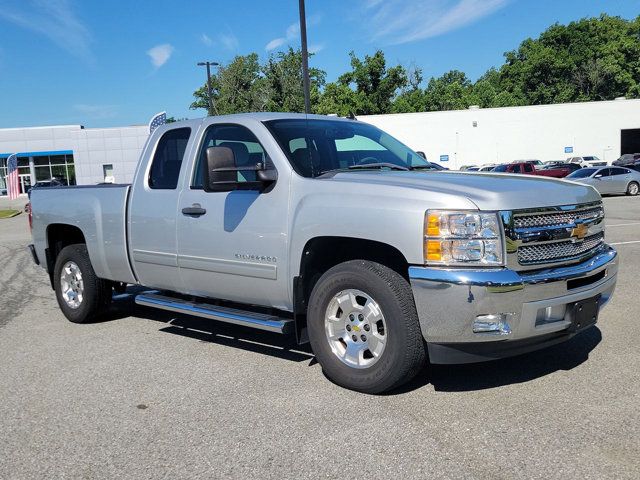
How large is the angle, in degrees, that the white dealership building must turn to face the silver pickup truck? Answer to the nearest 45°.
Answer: approximately 45° to its left

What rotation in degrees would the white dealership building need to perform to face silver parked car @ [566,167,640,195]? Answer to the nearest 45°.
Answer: approximately 45° to its left

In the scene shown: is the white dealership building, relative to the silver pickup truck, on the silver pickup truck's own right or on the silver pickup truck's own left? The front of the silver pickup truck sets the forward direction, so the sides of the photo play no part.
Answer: on the silver pickup truck's own left

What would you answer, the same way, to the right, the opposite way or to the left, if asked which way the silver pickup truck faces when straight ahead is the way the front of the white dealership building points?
to the left

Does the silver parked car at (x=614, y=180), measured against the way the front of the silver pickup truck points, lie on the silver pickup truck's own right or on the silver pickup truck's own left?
on the silver pickup truck's own left

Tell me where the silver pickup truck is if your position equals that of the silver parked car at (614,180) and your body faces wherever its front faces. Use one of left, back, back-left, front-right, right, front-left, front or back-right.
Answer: front-left
